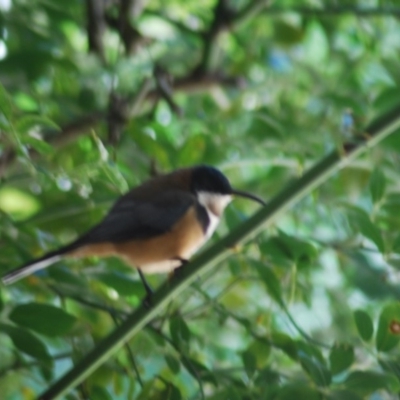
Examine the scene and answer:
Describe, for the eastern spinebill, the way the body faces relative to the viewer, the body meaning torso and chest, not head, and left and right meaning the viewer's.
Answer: facing to the right of the viewer
